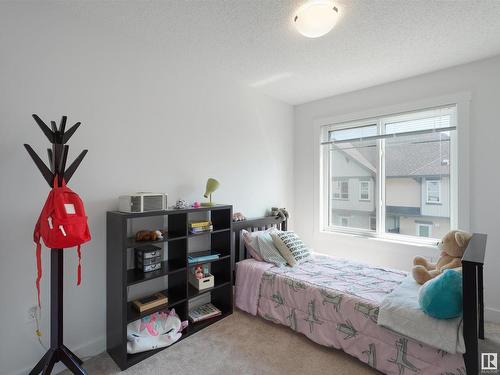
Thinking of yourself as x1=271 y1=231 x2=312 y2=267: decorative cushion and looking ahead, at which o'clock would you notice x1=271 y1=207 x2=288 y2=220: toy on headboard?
The toy on headboard is roughly at 7 o'clock from the decorative cushion.

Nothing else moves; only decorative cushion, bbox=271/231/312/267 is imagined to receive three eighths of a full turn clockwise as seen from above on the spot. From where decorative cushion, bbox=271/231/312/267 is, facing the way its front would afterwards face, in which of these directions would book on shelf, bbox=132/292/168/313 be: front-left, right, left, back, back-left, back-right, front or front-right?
front-left

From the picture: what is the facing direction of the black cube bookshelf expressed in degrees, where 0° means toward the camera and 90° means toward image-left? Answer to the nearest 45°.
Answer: approximately 315°

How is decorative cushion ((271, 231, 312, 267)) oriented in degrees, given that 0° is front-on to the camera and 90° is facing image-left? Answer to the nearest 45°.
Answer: approximately 315°

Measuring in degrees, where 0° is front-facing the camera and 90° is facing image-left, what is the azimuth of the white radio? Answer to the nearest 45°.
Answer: approximately 315°
